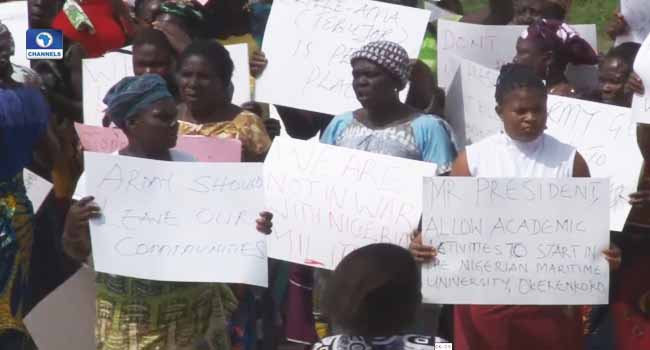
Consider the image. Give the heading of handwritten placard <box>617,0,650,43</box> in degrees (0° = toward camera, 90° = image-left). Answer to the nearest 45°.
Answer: approximately 0°

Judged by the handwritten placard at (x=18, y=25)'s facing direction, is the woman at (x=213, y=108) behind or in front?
in front

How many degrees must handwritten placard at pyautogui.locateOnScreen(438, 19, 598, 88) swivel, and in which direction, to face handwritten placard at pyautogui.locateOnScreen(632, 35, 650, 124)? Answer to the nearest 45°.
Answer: approximately 45° to its left

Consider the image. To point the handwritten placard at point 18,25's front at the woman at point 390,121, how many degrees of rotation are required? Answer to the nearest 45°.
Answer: approximately 45° to its left
